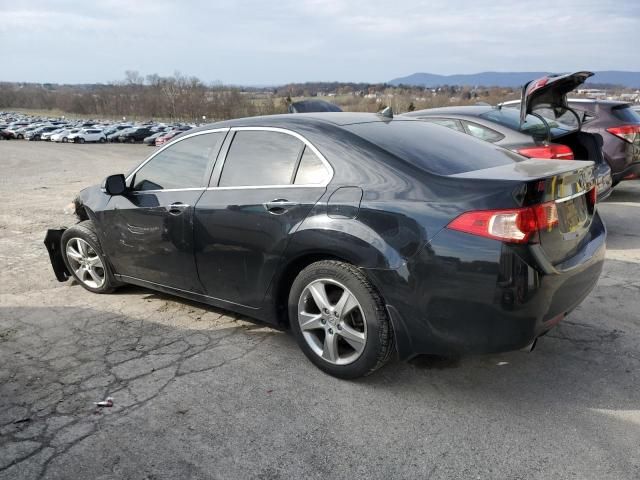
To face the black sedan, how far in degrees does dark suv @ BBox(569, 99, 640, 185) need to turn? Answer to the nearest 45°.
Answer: approximately 135° to its left

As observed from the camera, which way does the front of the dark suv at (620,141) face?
facing away from the viewer and to the left of the viewer

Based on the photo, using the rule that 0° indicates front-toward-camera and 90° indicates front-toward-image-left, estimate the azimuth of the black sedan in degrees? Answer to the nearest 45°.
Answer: approximately 135°

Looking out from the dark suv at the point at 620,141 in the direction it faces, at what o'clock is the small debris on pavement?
The small debris on pavement is roughly at 8 o'clock from the dark suv.

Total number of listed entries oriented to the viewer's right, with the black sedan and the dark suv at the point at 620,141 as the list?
0

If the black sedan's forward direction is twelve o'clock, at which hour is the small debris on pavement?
The small debris on pavement is roughly at 10 o'clock from the black sedan.

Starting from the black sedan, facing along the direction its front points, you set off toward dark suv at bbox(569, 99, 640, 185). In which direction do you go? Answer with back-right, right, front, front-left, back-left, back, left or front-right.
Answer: right
